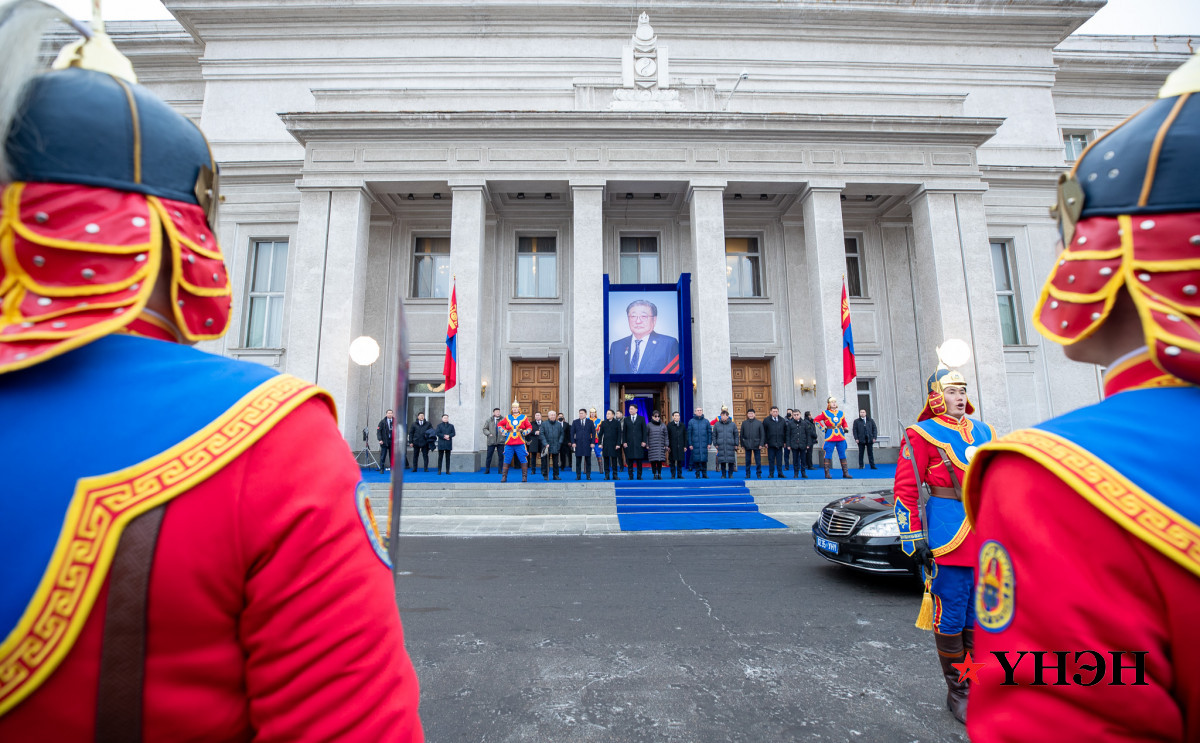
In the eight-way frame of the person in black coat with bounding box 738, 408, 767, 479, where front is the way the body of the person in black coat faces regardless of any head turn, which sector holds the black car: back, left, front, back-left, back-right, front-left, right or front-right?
front

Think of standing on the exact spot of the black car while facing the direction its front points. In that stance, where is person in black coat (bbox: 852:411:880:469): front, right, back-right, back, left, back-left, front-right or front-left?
back-right

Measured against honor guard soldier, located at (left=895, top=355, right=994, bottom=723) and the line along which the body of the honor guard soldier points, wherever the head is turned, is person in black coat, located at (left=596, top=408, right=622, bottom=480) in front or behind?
behind

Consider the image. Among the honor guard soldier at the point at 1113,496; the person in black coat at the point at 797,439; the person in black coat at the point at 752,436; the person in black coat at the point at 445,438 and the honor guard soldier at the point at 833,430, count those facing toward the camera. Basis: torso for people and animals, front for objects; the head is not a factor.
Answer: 4

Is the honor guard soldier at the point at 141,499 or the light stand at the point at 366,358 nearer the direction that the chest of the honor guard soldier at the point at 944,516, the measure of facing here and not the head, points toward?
the honor guard soldier

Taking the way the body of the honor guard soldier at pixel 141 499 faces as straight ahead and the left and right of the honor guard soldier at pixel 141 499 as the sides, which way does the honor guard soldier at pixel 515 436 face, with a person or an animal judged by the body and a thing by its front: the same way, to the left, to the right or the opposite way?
the opposite way

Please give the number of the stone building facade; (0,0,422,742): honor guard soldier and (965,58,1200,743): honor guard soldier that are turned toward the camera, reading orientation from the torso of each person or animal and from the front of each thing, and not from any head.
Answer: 1

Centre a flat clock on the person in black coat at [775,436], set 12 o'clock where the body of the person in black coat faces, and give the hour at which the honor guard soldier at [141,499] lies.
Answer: The honor guard soldier is roughly at 12 o'clock from the person in black coat.

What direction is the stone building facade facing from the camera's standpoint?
toward the camera

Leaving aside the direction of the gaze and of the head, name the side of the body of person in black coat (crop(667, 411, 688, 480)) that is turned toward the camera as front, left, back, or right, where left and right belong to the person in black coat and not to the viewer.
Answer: front

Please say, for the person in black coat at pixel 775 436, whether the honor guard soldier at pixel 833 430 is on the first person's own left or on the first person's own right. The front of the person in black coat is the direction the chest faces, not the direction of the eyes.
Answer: on the first person's own left

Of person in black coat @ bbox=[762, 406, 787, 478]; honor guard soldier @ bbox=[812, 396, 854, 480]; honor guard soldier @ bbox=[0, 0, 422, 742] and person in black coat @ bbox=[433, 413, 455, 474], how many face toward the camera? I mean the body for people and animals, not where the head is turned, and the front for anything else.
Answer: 3

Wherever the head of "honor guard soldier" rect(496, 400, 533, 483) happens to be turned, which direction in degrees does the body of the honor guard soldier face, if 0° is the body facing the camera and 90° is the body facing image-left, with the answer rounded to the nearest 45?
approximately 0°

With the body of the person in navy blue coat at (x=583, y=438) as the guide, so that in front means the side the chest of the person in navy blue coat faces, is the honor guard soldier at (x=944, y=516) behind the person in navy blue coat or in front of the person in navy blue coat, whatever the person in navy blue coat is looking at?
in front

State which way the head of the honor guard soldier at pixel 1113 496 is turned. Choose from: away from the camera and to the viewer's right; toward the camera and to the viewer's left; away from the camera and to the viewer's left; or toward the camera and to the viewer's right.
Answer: away from the camera and to the viewer's left

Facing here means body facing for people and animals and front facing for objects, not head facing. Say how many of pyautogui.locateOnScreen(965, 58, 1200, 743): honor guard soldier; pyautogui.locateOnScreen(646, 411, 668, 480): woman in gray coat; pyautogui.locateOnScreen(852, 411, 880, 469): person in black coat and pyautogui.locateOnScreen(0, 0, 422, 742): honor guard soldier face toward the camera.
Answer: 2
